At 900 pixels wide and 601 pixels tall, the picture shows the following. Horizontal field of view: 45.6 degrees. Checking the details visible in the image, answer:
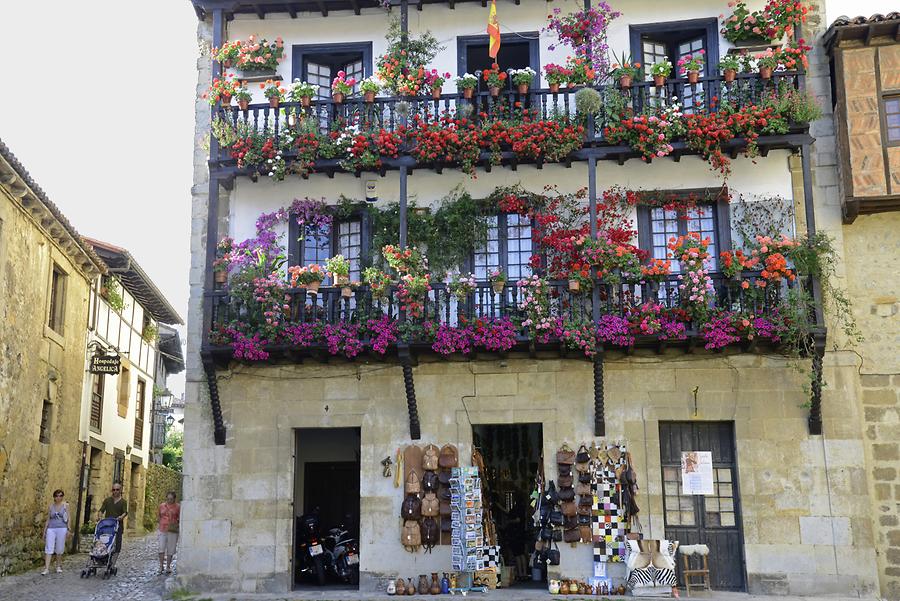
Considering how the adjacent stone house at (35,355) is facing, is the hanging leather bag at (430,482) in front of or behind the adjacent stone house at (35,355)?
in front

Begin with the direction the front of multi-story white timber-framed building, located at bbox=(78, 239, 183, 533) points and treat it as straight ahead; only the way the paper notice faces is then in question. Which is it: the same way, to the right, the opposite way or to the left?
to the right

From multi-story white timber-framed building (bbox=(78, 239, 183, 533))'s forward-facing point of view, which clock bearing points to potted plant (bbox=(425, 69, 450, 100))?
The potted plant is roughly at 1 o'clock from the multi-story white timber-framed building.

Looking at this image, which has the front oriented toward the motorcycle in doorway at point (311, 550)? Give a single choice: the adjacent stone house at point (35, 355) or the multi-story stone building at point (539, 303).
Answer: the adjacent stone house

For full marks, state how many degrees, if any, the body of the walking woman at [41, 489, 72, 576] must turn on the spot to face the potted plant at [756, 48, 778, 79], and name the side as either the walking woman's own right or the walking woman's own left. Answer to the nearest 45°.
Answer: approximately 45° to the walking woman's own left

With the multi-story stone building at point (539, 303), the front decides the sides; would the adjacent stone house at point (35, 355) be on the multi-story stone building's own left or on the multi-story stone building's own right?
on the multi-story stone building's own right

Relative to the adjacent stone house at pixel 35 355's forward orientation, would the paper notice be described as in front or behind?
in front

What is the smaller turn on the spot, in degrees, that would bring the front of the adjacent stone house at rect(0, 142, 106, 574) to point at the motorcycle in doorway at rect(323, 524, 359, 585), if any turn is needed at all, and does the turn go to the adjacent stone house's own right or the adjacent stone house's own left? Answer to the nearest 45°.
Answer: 0° — it already faces it
